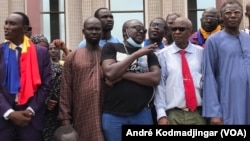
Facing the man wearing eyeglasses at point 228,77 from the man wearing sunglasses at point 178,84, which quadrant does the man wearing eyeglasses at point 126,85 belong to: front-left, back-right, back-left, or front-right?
back-right

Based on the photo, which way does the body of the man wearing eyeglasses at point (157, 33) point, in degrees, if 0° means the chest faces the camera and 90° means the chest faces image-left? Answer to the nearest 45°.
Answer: approximately 45°

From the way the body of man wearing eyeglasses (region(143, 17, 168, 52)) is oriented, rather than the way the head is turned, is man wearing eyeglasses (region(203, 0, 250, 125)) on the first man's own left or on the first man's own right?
on the first man's own left

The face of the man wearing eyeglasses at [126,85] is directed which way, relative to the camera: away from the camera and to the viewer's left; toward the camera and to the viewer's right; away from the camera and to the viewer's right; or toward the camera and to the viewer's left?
toward the camera and to the viewer's right

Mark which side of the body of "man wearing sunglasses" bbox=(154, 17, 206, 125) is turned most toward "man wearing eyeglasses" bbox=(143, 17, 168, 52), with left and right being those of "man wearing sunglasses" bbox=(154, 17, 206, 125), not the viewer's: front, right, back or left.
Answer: back

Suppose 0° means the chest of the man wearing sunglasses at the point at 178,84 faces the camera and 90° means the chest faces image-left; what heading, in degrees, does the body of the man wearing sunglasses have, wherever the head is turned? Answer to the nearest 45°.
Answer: approximately 0°

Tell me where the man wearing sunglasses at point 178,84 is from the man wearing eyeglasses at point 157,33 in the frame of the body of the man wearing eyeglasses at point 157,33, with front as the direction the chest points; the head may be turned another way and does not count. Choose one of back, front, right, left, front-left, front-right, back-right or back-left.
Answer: front-left

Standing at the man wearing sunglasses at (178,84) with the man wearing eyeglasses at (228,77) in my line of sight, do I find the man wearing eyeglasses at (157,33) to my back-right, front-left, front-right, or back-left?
back-left

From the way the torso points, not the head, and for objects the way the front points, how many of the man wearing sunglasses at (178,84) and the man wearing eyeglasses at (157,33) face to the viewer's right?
0
